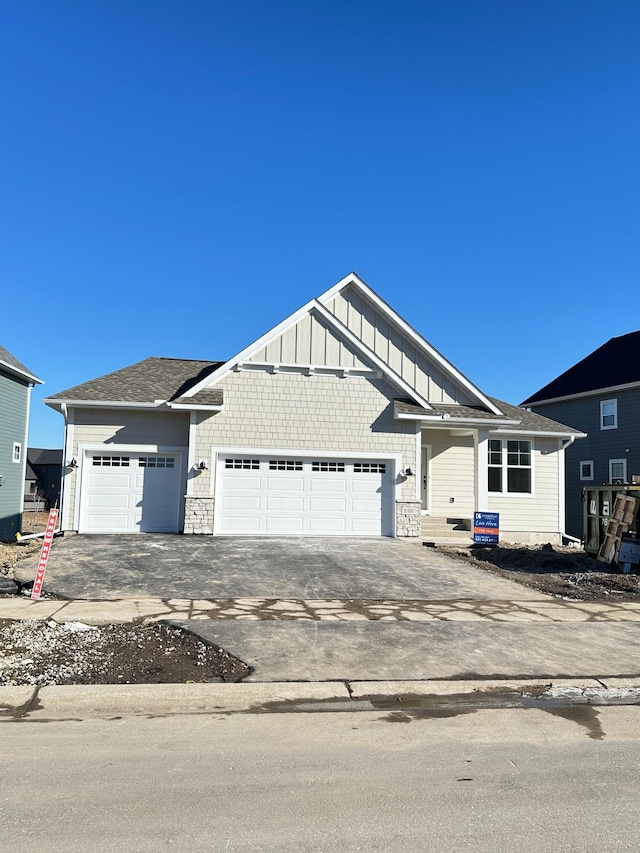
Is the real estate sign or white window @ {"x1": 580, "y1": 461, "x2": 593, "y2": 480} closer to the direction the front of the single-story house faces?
the real estate sign

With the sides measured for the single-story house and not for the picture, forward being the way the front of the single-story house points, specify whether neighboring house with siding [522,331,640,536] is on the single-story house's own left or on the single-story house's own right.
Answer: on the single-story house's own left

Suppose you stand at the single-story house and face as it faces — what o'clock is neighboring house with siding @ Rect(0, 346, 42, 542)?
The neighboring house with siding is roughly at 4 o'clock from the single-story house.

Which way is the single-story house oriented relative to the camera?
toward the camera

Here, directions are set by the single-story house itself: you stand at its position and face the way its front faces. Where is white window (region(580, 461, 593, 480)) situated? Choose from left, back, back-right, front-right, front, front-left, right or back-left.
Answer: back-left

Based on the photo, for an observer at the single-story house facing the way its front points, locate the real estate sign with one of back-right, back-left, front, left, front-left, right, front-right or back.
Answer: left

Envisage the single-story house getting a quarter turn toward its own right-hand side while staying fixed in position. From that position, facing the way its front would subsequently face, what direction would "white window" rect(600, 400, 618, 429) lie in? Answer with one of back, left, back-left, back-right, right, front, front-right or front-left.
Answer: back-right
